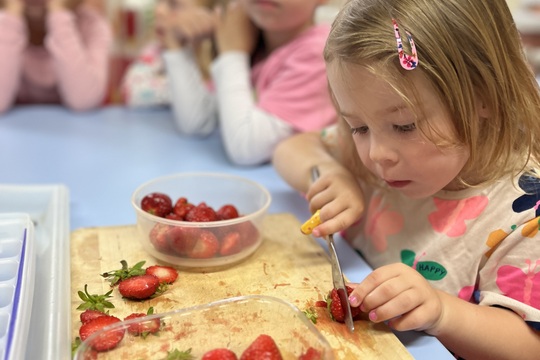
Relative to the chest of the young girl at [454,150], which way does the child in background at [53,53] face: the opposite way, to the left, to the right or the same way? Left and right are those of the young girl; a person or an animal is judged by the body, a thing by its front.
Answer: to the left

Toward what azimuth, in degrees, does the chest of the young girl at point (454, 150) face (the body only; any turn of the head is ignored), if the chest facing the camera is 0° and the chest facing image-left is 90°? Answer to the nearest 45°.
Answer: approximately 45°

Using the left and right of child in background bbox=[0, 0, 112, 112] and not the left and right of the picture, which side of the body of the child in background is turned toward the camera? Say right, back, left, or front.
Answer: front

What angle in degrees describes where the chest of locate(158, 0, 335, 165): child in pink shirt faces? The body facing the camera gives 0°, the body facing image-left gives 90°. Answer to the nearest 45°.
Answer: approximately 45°

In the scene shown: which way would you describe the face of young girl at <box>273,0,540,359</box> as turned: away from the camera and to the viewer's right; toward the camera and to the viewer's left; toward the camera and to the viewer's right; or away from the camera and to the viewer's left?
toward the camera and to the viewer's left

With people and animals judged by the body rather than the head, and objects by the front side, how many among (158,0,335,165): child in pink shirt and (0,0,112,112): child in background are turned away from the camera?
0

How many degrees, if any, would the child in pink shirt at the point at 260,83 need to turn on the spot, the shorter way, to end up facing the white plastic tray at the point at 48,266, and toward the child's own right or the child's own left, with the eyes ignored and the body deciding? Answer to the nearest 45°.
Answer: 0° — they already face it
